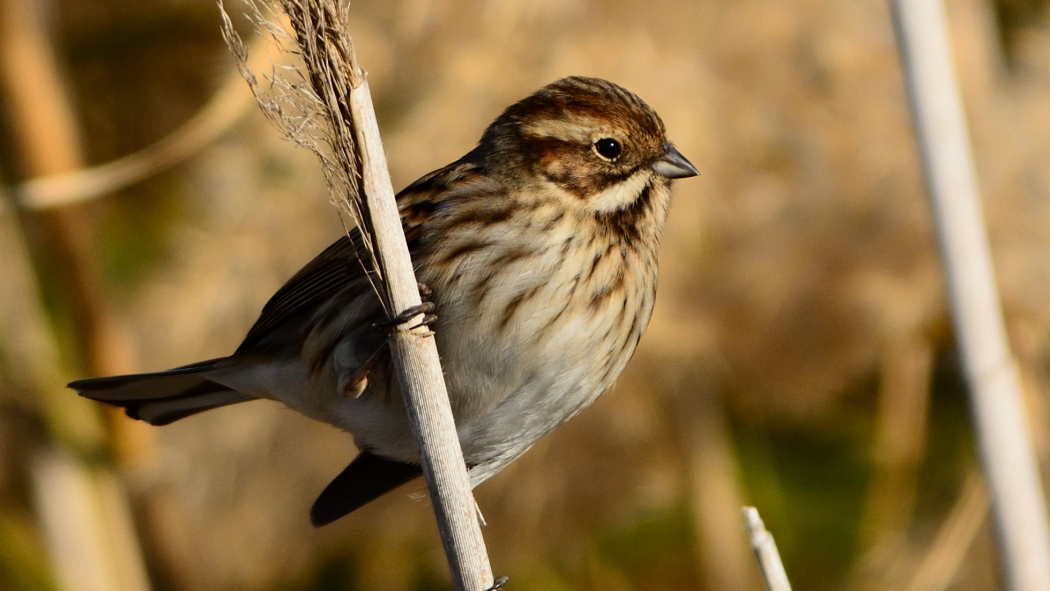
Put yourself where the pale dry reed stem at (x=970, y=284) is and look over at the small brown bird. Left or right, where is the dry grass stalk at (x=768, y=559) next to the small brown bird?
left

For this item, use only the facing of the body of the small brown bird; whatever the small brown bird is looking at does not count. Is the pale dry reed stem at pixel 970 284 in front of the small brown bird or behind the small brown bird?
in front

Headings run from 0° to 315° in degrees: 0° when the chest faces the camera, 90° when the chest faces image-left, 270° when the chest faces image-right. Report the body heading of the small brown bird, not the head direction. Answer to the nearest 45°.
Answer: approximately 270°
